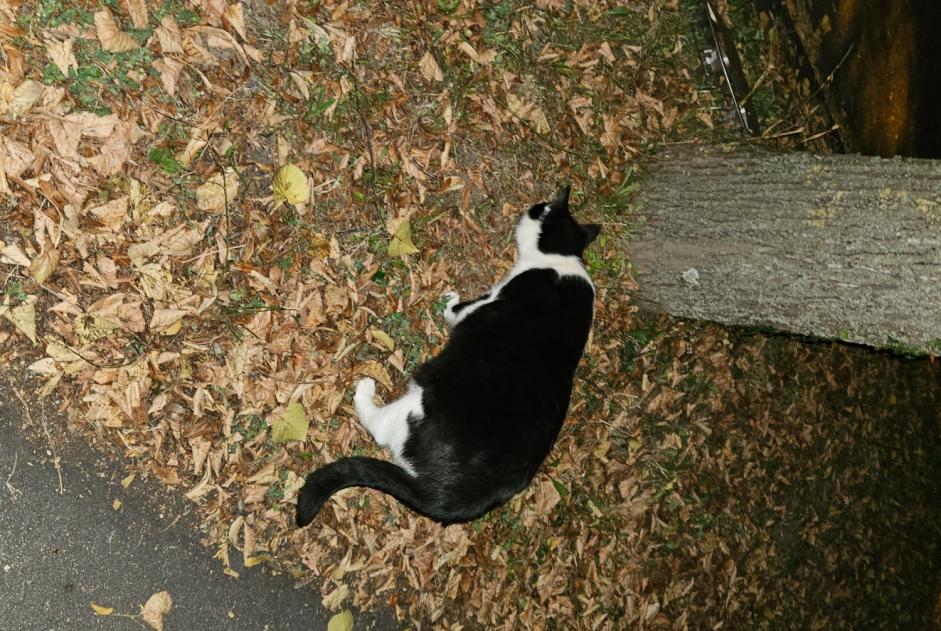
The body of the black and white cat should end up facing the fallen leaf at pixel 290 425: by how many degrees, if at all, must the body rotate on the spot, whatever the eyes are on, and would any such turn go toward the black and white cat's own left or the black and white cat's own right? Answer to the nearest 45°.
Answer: approximately 90° to the black and white cat's own left

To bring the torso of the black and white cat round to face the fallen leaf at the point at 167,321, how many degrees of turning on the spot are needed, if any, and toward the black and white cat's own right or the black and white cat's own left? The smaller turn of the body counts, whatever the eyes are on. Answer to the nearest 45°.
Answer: approximately 90° to the black and white cat's own left

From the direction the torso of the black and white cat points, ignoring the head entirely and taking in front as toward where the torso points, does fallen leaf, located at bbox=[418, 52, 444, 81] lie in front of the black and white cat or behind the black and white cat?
in front

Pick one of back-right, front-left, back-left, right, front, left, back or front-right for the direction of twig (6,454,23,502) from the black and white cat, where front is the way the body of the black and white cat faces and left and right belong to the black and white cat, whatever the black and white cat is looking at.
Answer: left

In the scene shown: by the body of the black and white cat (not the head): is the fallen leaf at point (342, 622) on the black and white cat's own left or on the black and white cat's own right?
on the black and white cat's own left

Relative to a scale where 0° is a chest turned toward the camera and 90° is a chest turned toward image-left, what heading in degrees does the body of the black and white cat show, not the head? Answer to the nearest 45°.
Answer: approximately 180°

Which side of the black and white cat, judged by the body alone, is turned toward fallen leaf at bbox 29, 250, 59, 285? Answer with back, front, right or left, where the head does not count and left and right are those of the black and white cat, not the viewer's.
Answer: left

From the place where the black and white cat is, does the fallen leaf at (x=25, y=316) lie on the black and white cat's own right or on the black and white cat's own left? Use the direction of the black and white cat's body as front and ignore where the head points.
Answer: on the black and white cat's own left

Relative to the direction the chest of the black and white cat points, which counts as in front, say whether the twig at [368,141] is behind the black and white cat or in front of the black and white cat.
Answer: in front
